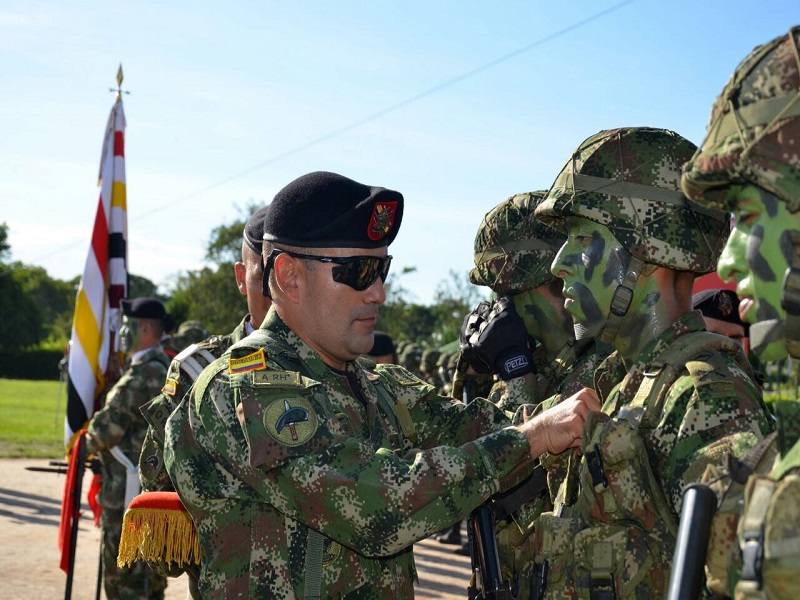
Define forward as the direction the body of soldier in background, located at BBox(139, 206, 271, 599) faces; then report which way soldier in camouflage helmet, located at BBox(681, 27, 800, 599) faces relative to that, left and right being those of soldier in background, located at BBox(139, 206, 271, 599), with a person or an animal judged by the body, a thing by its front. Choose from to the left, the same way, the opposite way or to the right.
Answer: the opposite way

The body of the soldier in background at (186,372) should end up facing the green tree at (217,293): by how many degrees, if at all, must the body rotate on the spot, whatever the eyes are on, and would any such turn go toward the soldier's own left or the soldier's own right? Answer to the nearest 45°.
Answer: approximately 135° to the soldier's own left

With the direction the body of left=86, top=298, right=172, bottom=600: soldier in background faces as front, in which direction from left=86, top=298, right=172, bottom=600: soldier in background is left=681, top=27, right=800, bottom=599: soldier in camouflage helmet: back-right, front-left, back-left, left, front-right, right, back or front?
left

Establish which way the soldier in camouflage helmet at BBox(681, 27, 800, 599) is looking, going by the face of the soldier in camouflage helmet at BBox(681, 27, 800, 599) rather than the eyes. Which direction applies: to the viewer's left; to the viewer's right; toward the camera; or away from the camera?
to the viewer's left

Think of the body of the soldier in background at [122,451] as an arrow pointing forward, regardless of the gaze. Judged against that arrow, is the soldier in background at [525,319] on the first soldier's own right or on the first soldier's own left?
on the first soldier's own left

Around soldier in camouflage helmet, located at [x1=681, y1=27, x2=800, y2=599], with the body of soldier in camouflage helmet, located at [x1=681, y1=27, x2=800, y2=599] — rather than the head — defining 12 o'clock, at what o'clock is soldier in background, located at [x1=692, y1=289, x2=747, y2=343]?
soldier in background, located at [x1=692, y1=289, x2=747, y2=343] is roughly at 3 o'clock from soldier in camouflage helmet, located at [x1=681, y1=27, x2=800, y2=599].

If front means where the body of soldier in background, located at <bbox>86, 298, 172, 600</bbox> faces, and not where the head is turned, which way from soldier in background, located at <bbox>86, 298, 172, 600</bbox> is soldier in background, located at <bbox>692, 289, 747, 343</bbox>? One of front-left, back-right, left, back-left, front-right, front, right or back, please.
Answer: back-left

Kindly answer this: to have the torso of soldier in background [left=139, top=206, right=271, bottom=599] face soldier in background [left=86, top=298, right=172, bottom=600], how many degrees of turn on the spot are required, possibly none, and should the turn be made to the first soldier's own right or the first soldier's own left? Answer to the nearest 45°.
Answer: approximately 135° to the first soldier's own left

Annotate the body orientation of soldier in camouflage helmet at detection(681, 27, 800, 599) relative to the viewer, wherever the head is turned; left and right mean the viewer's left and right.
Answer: facing to the left of the viewer
